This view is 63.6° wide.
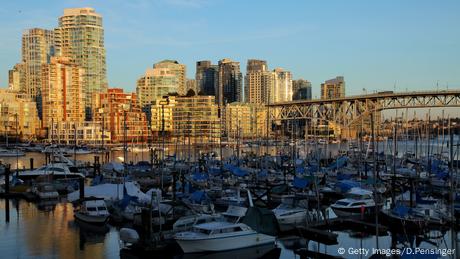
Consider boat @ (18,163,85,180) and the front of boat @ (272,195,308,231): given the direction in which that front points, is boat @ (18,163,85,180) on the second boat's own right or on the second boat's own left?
on the second boat's own right

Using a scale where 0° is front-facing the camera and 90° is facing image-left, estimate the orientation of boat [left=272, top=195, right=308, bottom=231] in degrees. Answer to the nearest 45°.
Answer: approximately 45°

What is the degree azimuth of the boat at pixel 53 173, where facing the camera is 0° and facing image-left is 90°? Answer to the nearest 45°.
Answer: approximately 90°

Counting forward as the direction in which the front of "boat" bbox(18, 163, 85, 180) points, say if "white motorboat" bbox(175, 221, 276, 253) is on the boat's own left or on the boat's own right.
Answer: on the boat's own left

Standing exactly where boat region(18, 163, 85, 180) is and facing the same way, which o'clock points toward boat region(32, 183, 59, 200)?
boat region(32, 183, 59, 200) is roughly at 9 o'clock from boat region(18, 163, 85, 180).

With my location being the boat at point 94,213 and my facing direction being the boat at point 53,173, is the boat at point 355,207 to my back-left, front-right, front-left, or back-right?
back-right
